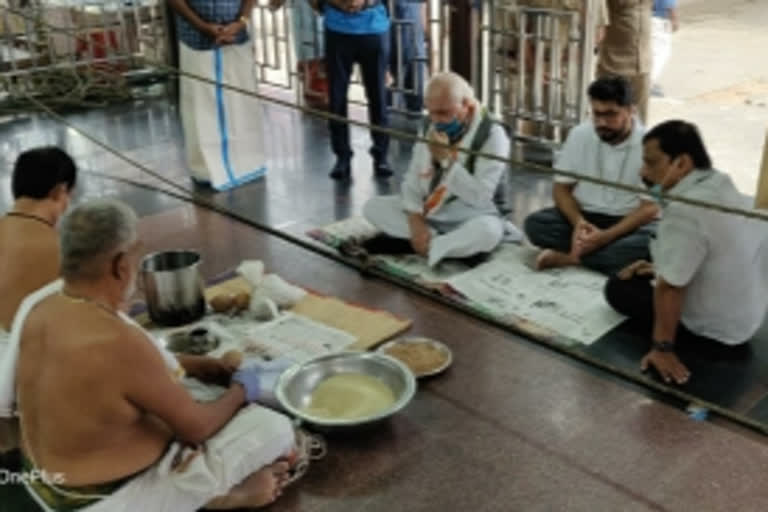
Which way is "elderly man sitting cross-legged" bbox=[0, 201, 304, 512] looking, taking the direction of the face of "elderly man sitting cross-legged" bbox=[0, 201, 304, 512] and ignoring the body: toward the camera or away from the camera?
away from the camera

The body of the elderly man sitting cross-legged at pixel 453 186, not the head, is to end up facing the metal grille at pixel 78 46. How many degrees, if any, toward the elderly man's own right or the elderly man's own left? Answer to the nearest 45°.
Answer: approximately 90° to the elderly man's own right

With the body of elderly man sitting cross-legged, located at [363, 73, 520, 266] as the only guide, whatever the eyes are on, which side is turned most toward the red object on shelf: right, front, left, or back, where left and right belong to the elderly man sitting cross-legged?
right

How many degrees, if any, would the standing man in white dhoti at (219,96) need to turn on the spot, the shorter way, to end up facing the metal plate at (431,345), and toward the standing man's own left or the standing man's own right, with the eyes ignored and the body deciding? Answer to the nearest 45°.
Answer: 0° — they already face it

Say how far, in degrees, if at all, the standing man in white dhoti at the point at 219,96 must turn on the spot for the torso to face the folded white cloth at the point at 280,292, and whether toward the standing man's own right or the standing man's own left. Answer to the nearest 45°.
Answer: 0° — they already face it

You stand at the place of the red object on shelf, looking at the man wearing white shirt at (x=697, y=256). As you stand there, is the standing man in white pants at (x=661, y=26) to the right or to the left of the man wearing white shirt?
left

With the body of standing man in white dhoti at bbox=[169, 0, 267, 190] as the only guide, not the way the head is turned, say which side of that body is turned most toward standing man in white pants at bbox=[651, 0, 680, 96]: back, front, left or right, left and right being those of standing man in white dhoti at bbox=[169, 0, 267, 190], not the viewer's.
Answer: left

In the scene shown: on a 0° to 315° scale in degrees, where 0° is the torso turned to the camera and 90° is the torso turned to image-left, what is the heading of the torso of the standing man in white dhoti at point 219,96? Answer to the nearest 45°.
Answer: approximately 0°

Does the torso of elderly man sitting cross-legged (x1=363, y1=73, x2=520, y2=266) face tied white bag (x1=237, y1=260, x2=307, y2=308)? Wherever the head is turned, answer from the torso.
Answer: yes

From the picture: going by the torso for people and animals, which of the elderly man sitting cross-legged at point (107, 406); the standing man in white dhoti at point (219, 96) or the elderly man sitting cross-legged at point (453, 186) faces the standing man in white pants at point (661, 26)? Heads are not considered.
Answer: the elderly man sitting cross-legged at point (107, 406)

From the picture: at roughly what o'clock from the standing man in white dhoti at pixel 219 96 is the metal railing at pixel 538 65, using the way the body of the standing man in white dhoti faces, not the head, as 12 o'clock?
The metal railing is roughly at 9 o'clock from the standing man in white dhoti.

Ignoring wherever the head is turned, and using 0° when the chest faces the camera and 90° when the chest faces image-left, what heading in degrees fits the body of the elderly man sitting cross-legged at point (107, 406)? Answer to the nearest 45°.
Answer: approximately 225°
